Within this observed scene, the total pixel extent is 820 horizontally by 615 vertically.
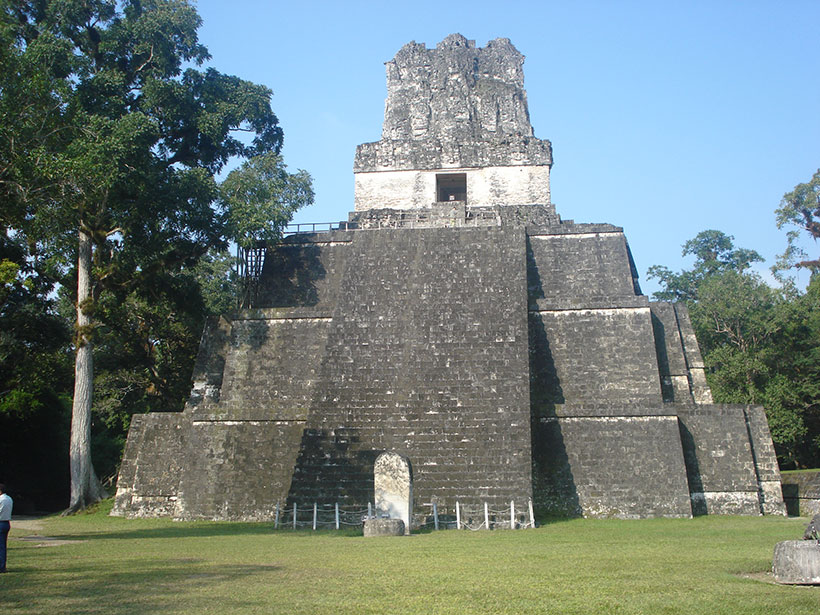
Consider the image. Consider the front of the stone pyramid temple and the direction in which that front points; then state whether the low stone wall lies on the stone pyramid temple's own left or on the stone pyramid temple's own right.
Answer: on the stone pyramid temple's own left

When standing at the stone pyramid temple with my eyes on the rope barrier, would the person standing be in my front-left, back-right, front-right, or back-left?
front-right

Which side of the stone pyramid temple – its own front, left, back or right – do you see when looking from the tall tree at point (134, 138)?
right

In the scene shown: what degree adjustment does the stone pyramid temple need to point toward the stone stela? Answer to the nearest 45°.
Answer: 0° — it already faces it

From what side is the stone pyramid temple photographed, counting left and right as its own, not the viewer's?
front

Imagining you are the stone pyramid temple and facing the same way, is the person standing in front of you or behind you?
in front
